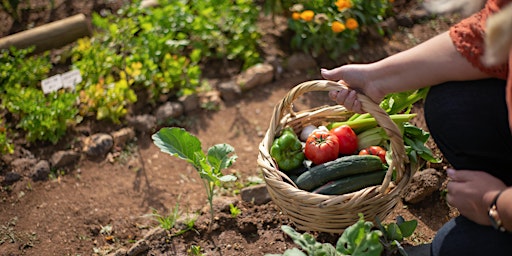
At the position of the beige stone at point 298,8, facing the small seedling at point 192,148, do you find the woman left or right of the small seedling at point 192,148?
left

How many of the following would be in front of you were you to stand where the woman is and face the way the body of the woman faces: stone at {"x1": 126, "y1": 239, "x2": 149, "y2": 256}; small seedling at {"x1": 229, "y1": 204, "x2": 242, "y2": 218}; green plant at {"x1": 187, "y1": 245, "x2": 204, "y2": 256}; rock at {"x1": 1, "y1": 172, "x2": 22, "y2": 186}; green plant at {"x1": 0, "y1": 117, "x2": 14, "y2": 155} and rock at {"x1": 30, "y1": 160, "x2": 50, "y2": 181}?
6

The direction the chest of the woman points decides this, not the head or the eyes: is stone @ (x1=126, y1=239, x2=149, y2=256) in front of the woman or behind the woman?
in front

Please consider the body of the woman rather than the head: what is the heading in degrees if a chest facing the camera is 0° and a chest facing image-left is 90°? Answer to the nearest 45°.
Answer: approximately 90°

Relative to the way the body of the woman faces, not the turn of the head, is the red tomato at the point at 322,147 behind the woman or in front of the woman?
in front

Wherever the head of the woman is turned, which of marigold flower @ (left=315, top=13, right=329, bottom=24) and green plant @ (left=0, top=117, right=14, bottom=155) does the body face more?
the green plant

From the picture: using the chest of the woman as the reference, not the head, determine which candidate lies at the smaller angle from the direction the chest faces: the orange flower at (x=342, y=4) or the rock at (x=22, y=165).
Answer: the rock

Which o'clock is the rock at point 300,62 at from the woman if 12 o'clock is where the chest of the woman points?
The rock is roughly at 2 o'clock from the woman.

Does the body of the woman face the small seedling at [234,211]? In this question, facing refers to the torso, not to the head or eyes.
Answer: yes

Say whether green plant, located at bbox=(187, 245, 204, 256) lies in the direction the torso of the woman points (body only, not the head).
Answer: yes

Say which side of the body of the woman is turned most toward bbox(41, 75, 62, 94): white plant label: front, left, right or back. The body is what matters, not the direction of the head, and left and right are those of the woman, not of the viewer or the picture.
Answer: front

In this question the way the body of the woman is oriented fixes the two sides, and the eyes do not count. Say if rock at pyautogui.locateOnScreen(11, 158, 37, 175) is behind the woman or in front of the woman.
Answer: in front

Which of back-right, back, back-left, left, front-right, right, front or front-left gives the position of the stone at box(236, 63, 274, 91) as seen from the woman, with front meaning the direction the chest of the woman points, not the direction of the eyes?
front-right
